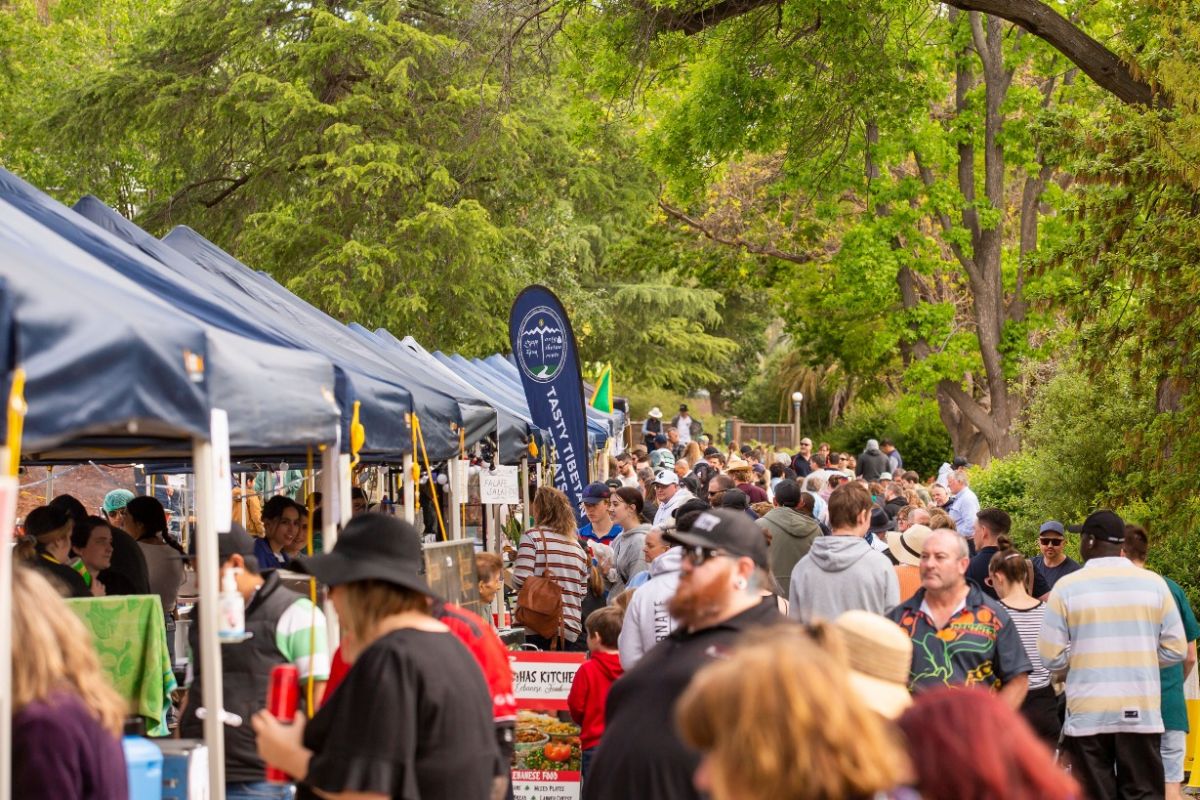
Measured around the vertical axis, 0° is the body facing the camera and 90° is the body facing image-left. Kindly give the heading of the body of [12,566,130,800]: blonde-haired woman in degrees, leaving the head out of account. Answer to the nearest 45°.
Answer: approximately 135°

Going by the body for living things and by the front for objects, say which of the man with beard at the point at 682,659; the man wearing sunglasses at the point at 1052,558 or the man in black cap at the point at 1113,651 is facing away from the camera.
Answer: the man in black cap

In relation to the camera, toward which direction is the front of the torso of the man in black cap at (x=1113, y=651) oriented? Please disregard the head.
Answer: away from the camera

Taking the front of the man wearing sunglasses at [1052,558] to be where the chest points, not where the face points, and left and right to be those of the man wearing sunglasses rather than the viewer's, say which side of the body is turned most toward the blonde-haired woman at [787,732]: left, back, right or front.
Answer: front

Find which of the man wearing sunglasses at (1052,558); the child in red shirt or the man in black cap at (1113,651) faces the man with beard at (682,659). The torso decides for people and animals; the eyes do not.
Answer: the man wearing sunglasses

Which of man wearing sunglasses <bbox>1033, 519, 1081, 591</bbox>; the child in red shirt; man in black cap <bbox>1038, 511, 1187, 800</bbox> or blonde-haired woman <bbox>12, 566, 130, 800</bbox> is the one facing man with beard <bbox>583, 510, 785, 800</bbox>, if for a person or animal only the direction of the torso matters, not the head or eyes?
the man wearing sunglasses

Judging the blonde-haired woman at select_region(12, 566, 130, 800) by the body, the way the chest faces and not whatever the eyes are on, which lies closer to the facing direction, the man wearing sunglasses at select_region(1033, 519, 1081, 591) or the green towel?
the green towel

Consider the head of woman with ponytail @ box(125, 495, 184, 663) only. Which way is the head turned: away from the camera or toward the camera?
away from the camera

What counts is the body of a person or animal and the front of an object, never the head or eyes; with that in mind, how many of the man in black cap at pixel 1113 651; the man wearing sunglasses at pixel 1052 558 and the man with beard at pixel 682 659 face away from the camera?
1

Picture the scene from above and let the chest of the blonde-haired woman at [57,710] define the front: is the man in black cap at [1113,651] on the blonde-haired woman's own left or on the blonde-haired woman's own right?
on the blonde-haired woman's own right

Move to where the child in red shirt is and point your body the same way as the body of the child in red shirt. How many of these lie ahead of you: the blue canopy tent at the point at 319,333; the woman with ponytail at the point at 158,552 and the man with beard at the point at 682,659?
2

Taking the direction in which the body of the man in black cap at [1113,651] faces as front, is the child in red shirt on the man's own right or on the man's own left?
on the man's own left

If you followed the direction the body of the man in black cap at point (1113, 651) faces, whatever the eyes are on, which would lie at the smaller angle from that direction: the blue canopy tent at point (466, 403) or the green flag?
the green flag

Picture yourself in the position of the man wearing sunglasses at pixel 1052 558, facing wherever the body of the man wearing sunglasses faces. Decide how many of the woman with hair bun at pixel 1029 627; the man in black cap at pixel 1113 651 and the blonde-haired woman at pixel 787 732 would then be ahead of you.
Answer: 3

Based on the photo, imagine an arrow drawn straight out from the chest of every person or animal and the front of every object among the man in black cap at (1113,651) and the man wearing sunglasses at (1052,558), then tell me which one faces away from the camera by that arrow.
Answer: the man in black cap

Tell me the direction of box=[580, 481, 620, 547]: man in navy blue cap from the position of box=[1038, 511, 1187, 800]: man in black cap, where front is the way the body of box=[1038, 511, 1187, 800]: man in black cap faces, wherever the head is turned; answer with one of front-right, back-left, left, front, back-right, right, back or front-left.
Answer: front-left

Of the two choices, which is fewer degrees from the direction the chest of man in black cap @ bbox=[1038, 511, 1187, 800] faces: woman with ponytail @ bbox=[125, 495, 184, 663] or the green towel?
the woman with ponytail
